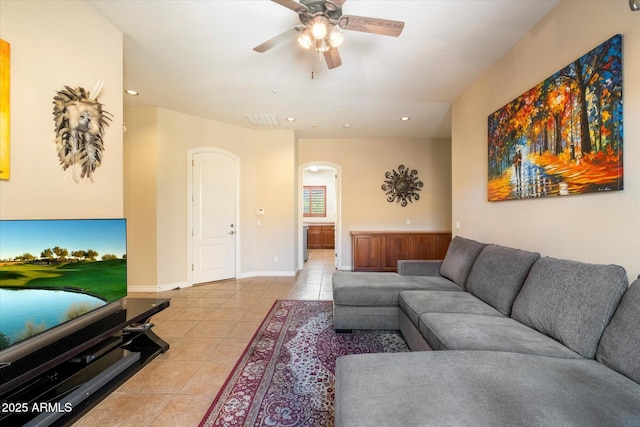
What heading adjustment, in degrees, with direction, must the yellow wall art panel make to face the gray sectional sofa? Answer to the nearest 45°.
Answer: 0° — it already faces it

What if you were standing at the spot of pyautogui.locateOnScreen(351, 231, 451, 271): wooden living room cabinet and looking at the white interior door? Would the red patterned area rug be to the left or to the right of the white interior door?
left

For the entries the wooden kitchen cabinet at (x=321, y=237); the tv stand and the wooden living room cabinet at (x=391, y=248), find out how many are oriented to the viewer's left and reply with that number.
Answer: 0

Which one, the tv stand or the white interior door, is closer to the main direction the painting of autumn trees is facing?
the tv stand

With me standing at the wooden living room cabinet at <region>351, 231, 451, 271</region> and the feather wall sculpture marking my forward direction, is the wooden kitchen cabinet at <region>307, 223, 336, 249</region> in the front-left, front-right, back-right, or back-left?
back-right

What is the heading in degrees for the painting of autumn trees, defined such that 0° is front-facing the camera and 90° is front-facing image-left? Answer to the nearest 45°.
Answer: approximately 45°

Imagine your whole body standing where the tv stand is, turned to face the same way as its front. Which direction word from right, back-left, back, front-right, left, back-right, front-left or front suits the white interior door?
left

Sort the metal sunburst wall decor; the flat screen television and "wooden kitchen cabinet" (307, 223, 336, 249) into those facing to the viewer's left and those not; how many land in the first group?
0

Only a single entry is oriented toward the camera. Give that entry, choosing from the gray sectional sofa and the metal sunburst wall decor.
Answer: the metal sunburst wall decor

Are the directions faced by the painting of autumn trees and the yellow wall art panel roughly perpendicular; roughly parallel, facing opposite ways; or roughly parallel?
roughly parallel, facing opposite ways

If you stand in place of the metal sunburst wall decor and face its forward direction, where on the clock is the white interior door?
The white interior door is roughly at 2 o'clock from the metal sunburst wall decor.

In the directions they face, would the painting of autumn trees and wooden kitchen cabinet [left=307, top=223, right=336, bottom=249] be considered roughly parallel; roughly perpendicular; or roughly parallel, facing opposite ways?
roughly perpendicular

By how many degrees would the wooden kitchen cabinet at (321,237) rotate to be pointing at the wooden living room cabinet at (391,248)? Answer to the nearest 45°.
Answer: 0° — it already faces it

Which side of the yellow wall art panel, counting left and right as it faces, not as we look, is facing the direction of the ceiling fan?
front

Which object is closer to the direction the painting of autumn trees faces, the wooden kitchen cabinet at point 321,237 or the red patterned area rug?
the red patterned area rug

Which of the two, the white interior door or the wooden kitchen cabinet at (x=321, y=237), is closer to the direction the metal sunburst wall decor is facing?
the white interior door

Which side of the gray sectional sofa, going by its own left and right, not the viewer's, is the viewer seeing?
left

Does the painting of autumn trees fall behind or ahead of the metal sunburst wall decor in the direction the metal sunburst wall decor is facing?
ahead

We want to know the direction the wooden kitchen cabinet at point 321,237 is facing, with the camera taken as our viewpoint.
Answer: facing the viewer

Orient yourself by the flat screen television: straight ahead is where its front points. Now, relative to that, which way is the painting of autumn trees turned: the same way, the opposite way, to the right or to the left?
the opposite way
